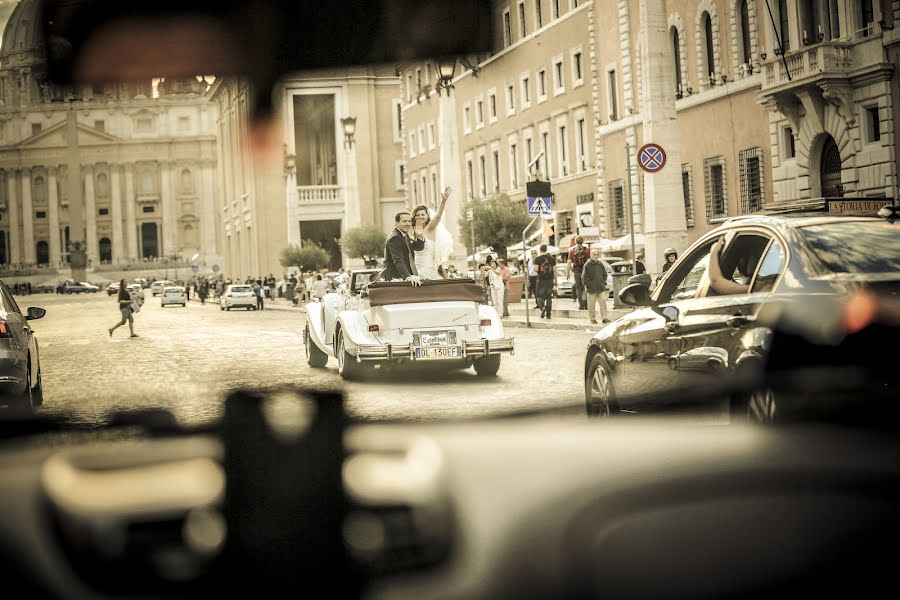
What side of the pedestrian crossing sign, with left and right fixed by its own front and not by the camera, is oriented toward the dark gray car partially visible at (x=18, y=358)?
front

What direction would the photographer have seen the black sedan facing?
facing away from the viewer and to the left of the viewer

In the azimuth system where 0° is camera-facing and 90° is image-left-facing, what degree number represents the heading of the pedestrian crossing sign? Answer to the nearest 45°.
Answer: approximately 0°

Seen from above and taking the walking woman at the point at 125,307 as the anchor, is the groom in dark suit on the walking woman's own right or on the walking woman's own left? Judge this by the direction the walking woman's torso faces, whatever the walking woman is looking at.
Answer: on the walking woman's own left
